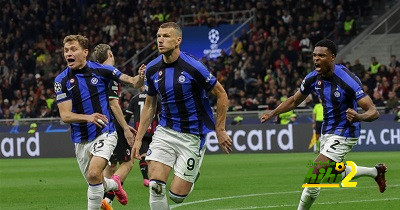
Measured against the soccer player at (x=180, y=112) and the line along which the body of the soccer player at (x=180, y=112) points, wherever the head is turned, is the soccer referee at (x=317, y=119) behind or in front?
behind

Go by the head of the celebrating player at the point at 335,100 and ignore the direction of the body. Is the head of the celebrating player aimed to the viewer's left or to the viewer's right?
to the viewer's left

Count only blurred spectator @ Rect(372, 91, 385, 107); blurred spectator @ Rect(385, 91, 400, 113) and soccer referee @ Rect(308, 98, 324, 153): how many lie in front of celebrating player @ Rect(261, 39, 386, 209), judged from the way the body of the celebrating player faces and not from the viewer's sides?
0

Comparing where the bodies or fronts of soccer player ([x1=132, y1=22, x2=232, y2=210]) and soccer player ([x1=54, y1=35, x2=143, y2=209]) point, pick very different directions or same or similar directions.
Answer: same or similar directions

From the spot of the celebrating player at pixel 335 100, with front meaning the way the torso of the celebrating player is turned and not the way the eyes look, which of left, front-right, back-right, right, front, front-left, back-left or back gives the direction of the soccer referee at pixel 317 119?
back-right

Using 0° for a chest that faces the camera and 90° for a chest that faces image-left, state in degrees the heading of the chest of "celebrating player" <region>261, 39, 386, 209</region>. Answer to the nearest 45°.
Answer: approximately 45°

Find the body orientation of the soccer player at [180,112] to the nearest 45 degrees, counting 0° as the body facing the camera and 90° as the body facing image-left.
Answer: approximately 45°

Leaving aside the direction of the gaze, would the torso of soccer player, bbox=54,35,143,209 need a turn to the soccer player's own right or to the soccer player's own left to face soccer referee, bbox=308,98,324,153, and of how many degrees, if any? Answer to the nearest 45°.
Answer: approximately 180°
